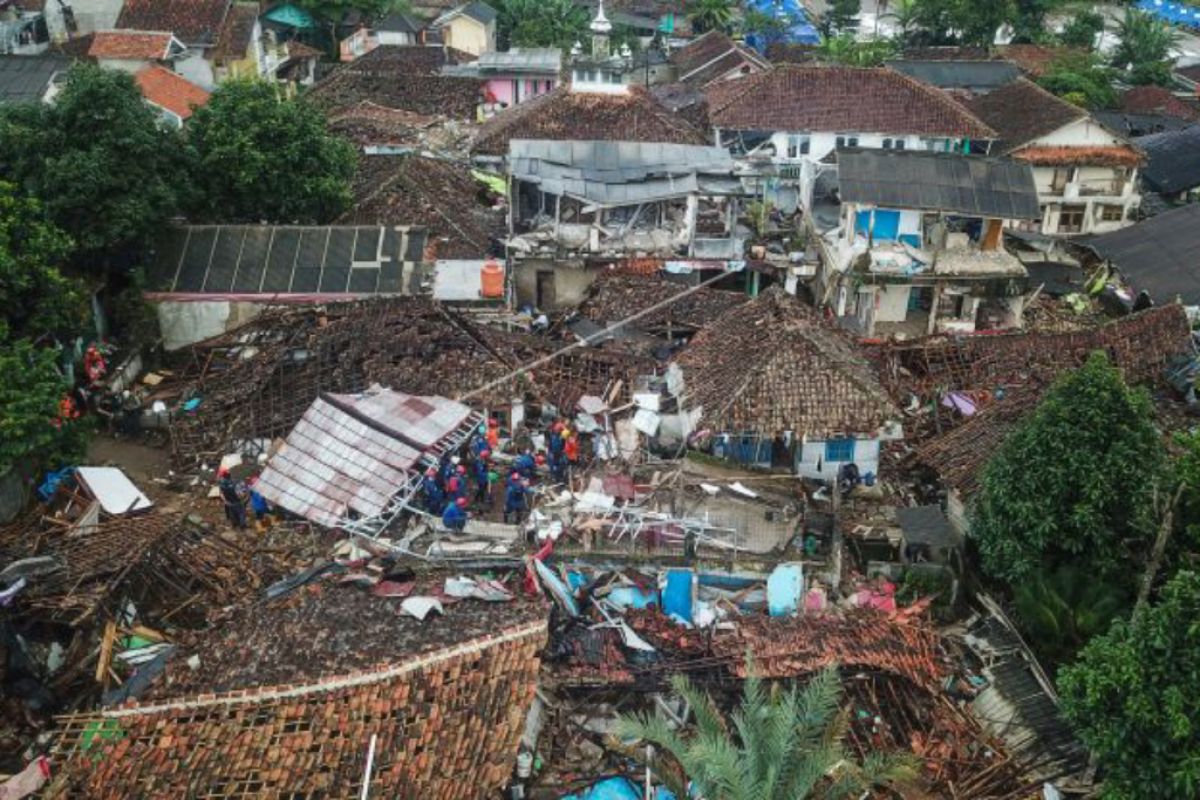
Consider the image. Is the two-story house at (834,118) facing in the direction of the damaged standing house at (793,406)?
yes

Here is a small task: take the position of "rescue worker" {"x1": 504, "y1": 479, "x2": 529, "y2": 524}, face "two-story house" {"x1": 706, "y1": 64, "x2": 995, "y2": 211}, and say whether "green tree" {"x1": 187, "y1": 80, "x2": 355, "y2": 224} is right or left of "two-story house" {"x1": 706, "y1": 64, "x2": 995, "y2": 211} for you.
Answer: left

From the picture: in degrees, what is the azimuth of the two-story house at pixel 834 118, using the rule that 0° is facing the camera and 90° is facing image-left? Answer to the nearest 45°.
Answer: approximately 0°

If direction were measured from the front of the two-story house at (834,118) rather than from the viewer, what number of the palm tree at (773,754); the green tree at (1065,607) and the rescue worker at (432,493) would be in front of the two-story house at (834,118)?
3

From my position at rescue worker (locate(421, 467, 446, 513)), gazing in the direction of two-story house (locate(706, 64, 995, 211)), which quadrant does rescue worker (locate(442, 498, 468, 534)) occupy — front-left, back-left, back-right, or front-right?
back-right

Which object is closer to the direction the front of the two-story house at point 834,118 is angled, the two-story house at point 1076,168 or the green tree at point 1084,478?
the green tree

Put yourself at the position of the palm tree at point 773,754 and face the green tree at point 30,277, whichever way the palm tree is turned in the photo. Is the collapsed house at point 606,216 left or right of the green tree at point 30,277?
right

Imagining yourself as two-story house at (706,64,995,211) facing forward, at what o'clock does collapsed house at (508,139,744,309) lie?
The collapsed house is roughly at 1 o'clock from the two-story house.

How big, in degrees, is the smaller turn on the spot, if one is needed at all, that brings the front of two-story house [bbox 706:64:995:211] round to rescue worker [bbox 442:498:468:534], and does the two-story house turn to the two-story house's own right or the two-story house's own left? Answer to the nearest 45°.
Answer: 0° — it already faces them

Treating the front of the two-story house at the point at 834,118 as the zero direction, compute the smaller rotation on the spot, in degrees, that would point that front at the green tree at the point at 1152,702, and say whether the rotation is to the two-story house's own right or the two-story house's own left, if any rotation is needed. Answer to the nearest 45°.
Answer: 0° — it already faces it
